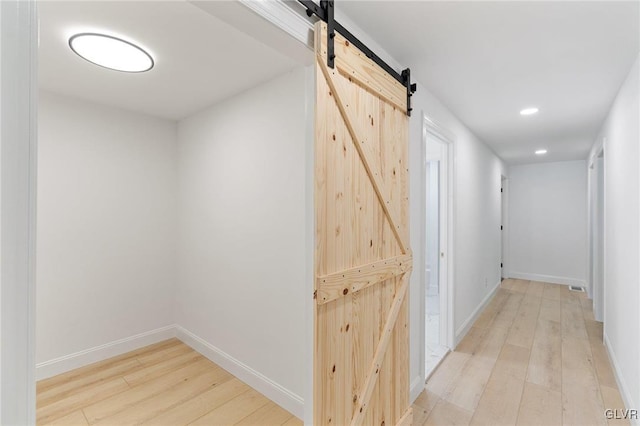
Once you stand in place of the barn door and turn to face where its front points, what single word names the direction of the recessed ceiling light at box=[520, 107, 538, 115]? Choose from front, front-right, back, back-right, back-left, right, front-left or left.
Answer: left

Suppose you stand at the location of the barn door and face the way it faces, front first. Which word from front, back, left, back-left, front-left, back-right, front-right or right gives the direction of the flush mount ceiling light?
back-right

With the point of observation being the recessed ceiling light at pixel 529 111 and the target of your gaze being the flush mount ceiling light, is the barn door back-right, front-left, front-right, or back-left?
front-left

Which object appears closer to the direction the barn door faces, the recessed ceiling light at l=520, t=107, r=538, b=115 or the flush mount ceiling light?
the recessed ceiling light

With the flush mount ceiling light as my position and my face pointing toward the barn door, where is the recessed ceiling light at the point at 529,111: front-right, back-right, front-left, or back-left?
front-left
